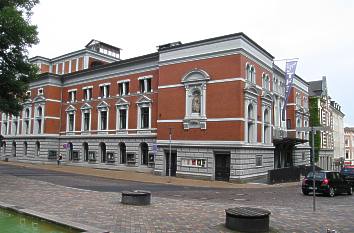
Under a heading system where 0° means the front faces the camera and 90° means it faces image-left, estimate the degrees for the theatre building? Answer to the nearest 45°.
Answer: approximately 315°

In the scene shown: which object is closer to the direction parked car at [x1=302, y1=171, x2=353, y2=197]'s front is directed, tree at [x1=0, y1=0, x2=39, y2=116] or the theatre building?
the theatre building

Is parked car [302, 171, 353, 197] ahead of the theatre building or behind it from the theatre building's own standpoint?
ahead

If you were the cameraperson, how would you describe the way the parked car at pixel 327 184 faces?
facing away from the viewer and to the right of the viewer

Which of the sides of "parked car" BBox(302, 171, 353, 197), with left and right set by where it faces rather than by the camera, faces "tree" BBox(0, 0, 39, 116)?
back

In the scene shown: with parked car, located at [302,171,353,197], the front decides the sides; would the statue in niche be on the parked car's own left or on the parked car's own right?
on the parked car's own left

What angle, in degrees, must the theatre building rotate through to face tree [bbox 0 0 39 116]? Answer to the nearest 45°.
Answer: approximately 90° to its right
